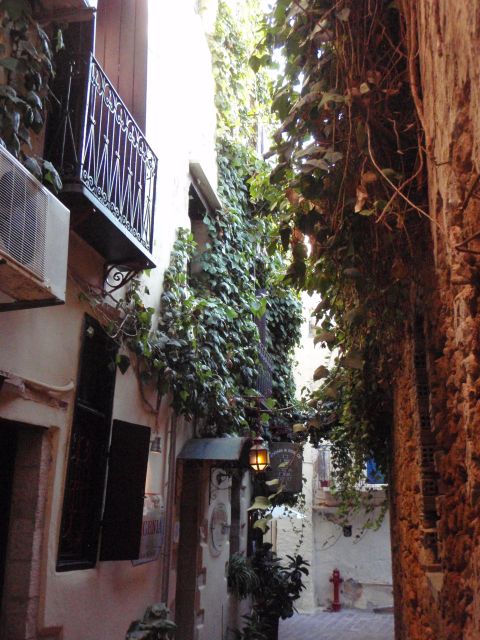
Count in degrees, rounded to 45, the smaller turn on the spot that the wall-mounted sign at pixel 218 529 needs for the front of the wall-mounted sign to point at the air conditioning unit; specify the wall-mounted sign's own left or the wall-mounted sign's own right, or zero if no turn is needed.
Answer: approximately 45° to the wall-mounted sign's own right

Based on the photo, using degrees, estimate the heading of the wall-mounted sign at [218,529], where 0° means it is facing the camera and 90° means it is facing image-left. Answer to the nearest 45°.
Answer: approximately 315°

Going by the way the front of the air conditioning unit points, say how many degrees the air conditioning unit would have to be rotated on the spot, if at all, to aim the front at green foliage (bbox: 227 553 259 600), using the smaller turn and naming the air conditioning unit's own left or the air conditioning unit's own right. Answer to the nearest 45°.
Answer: approximately 90° to the air conditioning unit's own left

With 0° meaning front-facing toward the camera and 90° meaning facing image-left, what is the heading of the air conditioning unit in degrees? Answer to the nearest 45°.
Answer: approximately 315°

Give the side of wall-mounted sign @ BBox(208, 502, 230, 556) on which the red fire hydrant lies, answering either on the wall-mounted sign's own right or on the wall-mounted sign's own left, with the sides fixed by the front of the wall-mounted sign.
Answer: on the wall-mounted sign's own left

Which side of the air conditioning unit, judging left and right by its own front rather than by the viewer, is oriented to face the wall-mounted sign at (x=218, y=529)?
left
